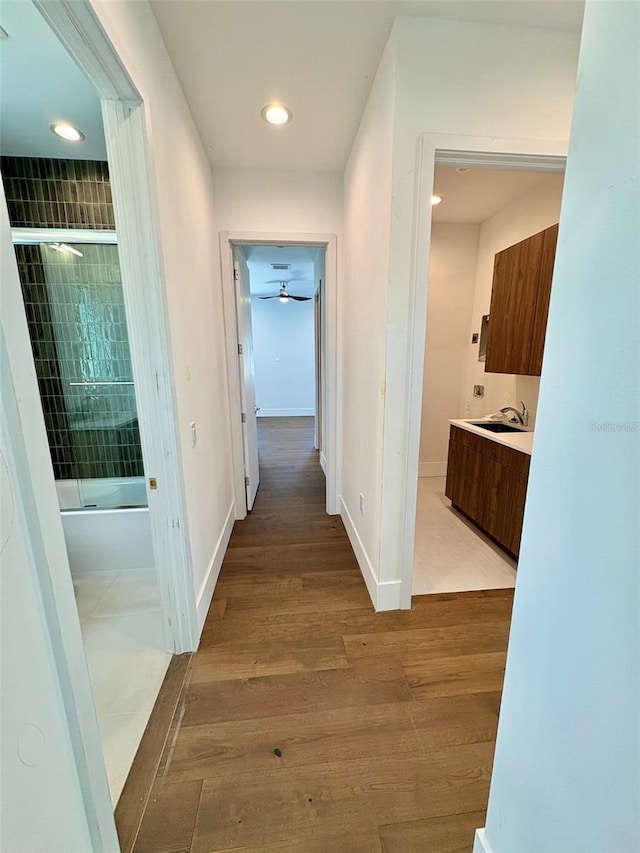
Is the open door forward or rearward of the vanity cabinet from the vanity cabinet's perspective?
forward

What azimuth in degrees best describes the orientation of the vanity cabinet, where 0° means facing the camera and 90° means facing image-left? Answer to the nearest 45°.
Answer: approximately 45°

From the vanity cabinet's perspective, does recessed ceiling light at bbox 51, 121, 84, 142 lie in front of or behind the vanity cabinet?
in front

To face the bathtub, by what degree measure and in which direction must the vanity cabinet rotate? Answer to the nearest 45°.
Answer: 0° — it already faces it
